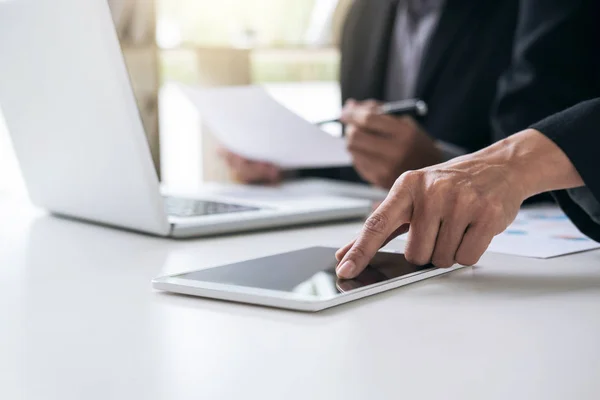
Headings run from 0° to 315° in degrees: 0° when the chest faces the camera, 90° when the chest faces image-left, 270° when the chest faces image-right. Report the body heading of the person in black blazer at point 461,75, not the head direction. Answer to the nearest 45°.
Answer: approximately 45°

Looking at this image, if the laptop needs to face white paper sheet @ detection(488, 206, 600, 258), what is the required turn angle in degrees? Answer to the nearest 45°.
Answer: approximately 45° to its right

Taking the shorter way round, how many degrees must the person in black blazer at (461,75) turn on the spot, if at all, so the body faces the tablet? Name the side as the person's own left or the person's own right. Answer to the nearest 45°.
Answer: approximately 45° to the person's own left

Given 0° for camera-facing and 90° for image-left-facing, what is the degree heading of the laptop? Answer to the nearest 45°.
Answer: approximately 225°

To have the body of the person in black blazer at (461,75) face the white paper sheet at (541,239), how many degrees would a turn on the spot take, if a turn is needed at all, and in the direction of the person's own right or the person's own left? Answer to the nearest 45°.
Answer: approximately 45° to the person's own left

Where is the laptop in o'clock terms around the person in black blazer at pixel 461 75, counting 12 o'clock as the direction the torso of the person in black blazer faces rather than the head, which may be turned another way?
The laptop is roughly at 12 o'clock from the person in black blazer.

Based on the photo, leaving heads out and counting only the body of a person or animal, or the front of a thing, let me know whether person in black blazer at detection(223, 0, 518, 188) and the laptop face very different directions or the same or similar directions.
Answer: very different directions

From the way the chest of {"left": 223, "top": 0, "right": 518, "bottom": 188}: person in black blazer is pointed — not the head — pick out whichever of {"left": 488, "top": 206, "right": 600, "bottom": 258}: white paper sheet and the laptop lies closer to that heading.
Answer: the laptop
